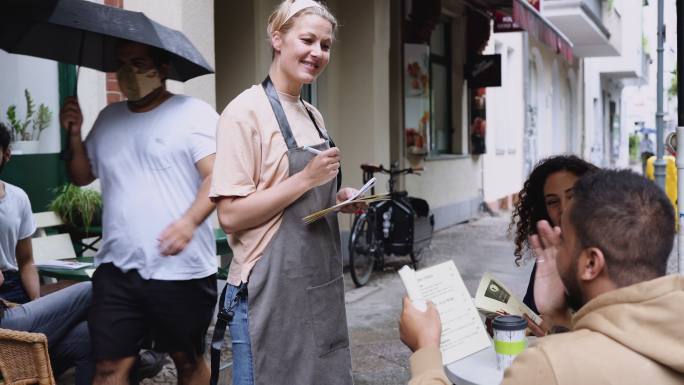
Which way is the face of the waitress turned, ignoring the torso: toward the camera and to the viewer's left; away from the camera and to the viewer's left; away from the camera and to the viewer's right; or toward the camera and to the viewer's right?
toward the camera and to the viewer's right

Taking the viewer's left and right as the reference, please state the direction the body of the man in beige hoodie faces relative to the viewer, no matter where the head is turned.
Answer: facing away from the viewer and to the left of the viewer

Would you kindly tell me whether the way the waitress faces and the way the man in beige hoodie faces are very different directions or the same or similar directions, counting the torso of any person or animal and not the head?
very different directions

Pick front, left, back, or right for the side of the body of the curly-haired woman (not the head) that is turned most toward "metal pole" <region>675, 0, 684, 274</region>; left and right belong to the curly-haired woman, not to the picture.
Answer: left

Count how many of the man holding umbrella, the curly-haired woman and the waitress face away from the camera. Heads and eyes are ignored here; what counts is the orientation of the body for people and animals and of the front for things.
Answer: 0

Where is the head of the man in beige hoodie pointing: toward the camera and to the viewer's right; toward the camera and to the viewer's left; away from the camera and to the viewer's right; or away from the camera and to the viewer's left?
away from the camera and to the viewer's left

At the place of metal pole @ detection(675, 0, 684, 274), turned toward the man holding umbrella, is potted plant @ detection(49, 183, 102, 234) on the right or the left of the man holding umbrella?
right

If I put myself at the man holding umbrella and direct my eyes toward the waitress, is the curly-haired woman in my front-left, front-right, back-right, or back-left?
front-left

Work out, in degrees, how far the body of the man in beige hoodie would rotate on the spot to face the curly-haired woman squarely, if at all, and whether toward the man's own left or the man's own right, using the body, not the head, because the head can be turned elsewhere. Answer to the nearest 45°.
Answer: approximately 45° to the man's own right

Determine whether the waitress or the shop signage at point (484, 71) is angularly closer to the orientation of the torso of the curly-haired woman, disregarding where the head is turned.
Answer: the waitress

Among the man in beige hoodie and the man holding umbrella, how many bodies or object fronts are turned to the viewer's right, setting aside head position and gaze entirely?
0

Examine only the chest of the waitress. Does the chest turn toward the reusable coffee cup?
yes

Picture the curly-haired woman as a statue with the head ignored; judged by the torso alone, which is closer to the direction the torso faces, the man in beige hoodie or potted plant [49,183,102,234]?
the man in beige hoodie

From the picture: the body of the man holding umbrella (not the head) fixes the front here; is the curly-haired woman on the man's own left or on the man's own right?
on the man's own left

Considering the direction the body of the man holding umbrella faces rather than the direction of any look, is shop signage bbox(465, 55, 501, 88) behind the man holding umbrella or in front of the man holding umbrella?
behind
